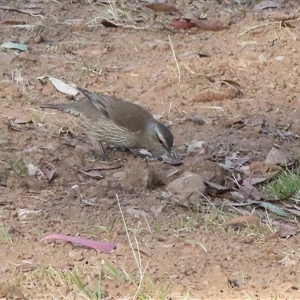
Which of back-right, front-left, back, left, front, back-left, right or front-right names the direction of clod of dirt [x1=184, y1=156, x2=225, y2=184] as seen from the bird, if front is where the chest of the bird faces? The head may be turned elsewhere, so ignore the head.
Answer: front-right

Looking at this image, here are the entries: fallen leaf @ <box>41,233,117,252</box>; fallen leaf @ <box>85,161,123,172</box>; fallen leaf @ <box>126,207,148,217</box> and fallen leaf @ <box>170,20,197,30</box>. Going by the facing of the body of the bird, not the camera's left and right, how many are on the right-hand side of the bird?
3

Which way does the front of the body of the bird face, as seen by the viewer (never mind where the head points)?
to the viewer's right

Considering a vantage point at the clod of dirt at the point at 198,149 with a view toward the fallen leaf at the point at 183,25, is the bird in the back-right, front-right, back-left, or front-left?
front-left

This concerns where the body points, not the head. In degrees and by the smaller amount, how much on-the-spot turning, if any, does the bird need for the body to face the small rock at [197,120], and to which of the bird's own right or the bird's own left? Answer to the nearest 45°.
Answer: approximately 45° to the bird's own left

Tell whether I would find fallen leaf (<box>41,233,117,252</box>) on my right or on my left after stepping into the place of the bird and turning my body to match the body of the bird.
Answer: on my right

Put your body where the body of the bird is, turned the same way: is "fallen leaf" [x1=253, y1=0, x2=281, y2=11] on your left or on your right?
on your left

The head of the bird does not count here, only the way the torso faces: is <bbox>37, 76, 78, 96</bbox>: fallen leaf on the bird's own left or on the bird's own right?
on the bird's own left

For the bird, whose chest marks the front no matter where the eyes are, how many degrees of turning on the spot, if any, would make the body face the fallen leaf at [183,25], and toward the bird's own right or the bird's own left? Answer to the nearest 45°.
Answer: approximately 90° to the bird's own left

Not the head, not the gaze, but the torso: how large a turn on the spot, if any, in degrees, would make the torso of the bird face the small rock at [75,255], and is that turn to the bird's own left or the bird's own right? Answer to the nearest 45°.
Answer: approximately 90° to the bird's own right

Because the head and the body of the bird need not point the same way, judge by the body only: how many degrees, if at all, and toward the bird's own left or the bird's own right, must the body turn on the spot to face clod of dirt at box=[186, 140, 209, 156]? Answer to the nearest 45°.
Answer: approximately 45° to the bird's own right

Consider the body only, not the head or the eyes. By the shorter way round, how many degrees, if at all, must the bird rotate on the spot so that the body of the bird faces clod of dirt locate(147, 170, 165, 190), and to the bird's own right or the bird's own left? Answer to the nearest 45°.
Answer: approximately 90° to the bird's own right

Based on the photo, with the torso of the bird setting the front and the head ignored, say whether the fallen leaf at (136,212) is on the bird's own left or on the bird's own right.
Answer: on the bird's own right

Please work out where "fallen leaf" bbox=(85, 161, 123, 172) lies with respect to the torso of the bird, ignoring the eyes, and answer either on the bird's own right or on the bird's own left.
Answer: on the bird's own right
